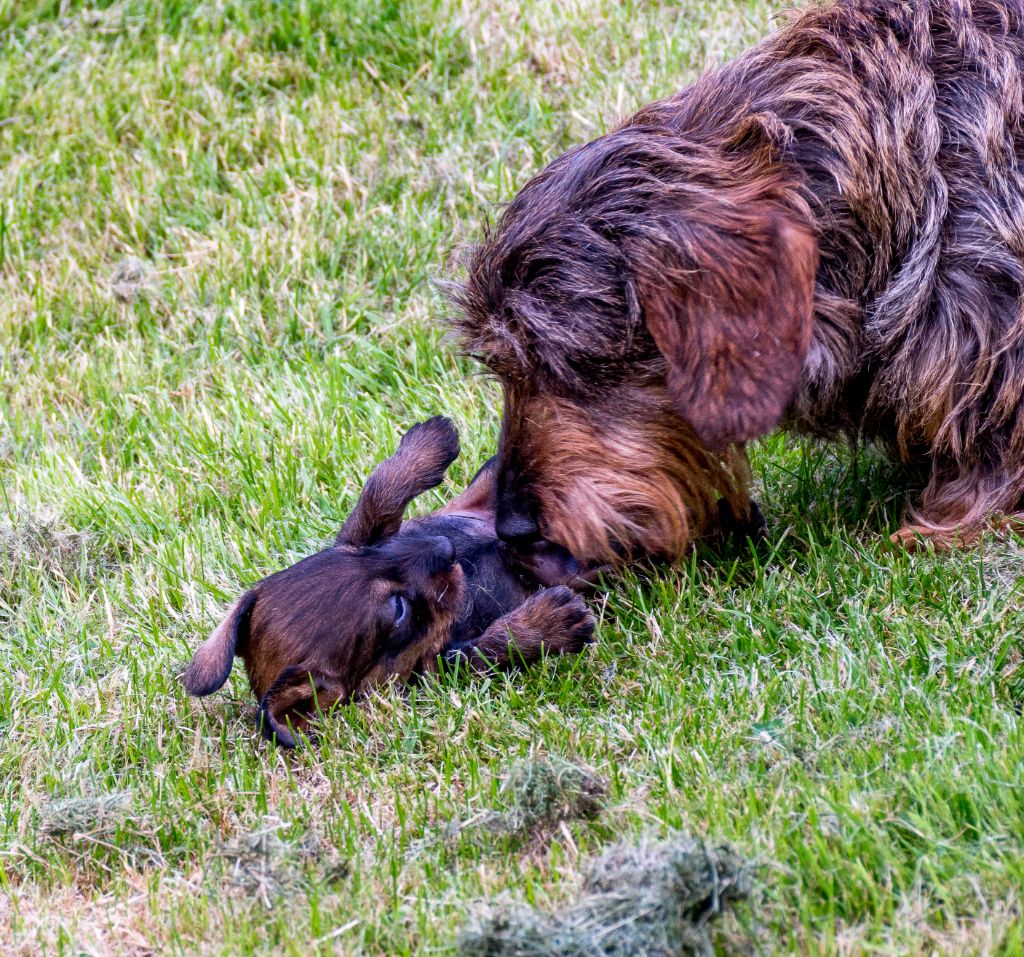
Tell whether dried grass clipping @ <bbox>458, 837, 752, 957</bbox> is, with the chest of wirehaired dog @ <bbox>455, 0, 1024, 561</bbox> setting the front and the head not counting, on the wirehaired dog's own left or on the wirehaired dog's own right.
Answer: on the wirehaired dog's own left

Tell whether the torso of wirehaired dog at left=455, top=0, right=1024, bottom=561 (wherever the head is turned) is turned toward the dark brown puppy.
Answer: yes

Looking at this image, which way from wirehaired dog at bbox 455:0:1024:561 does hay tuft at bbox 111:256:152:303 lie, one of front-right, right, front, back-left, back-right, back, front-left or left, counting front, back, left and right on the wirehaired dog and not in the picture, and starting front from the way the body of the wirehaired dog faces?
front-right

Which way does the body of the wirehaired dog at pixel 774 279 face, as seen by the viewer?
to the viewer's left

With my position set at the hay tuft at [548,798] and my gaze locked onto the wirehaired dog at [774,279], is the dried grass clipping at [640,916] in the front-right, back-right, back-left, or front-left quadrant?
back-right
